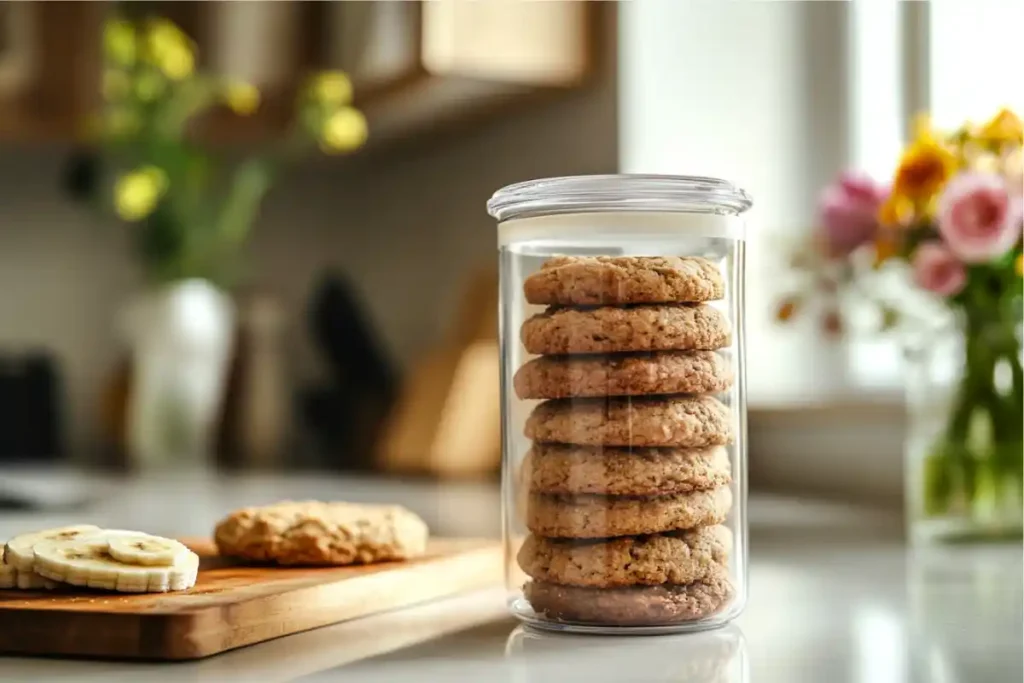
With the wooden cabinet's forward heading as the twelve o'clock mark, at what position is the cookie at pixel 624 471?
The cookie is roughly at 12 o'clock from the wooden cabinet.

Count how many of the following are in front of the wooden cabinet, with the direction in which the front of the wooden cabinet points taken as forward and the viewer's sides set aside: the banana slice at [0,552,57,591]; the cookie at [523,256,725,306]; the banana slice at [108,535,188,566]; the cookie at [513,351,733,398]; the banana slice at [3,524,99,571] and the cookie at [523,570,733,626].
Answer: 6

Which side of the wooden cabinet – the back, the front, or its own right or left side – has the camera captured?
front

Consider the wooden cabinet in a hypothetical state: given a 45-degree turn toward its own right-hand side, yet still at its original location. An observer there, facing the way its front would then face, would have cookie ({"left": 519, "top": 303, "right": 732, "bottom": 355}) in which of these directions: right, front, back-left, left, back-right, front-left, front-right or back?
front-left

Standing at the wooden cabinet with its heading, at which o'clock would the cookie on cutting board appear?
The cookie on cutting board is roughly at 12 o'clock from the wooden cabinet.

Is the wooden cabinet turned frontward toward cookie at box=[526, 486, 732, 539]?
yes

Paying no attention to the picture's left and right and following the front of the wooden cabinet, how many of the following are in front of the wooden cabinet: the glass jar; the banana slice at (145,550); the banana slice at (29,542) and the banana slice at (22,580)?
4

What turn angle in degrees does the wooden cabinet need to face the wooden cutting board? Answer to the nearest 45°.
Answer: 0° — it already faces it

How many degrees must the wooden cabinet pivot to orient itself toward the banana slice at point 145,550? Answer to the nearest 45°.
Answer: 0° — it already faces it

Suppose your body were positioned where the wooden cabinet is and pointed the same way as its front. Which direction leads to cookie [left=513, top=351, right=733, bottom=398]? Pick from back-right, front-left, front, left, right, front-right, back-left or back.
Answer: front

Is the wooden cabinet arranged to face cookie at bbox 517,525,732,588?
yes

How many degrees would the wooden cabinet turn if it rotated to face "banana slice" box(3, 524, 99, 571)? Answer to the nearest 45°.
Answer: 0° — it already faces it

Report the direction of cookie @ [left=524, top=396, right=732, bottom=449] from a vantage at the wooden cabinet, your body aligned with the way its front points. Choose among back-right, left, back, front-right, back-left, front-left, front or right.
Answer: front

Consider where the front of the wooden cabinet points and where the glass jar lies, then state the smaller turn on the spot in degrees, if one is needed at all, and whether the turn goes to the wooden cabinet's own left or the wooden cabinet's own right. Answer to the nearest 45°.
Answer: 0° — it already faces it

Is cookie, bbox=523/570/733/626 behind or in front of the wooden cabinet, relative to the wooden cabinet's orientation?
in front

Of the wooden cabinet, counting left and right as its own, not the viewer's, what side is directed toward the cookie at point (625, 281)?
front
